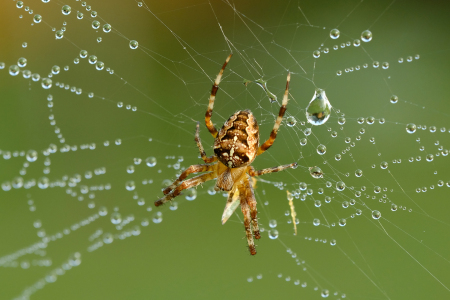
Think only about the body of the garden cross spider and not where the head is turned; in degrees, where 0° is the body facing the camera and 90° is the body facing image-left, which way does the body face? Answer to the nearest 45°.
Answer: approximately 0°
